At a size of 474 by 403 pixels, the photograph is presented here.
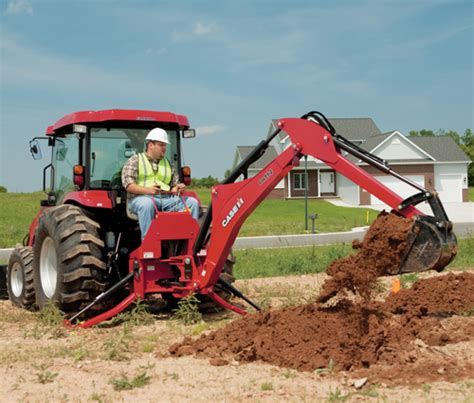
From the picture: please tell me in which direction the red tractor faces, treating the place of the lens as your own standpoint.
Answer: facing away from the viewer and to the left of the viewer

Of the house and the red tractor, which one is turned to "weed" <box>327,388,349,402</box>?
the house

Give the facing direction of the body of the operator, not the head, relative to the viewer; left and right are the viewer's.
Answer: facing the viewer and to the right of the viewer

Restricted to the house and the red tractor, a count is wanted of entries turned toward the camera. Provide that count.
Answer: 1

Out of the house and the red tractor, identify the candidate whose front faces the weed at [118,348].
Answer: the house

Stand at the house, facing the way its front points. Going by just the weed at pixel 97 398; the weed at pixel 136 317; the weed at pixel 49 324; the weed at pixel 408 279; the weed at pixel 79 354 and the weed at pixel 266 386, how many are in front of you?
6

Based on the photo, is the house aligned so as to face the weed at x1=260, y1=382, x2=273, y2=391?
yes

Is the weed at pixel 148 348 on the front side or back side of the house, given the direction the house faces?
on the front side

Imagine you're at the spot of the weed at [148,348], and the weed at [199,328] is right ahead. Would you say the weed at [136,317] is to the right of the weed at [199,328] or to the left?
left

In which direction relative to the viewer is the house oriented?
toward the camera

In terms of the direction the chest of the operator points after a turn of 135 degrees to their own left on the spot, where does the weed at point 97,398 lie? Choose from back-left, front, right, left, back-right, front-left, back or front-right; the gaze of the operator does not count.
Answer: back

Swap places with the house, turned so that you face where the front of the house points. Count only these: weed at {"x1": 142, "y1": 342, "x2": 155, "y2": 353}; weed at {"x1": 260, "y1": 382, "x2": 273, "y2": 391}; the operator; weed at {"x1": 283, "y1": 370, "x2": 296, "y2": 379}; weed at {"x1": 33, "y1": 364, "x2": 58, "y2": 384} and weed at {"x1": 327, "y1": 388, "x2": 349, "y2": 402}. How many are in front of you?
6

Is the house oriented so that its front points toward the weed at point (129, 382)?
yes
